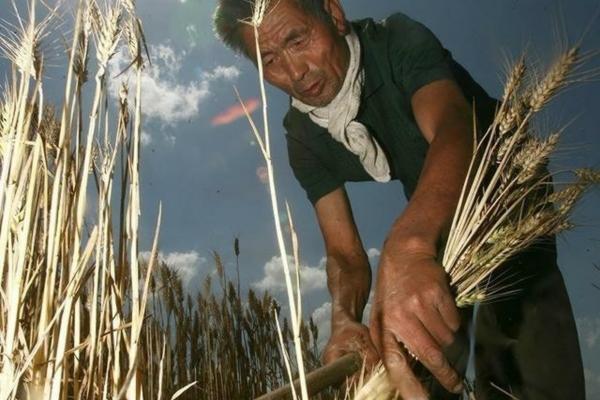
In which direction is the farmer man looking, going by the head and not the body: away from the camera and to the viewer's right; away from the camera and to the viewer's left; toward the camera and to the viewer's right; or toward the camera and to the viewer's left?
toward the camera and to the viewer's left

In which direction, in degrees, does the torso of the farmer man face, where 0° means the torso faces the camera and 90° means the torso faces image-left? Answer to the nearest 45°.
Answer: approximately 45°
